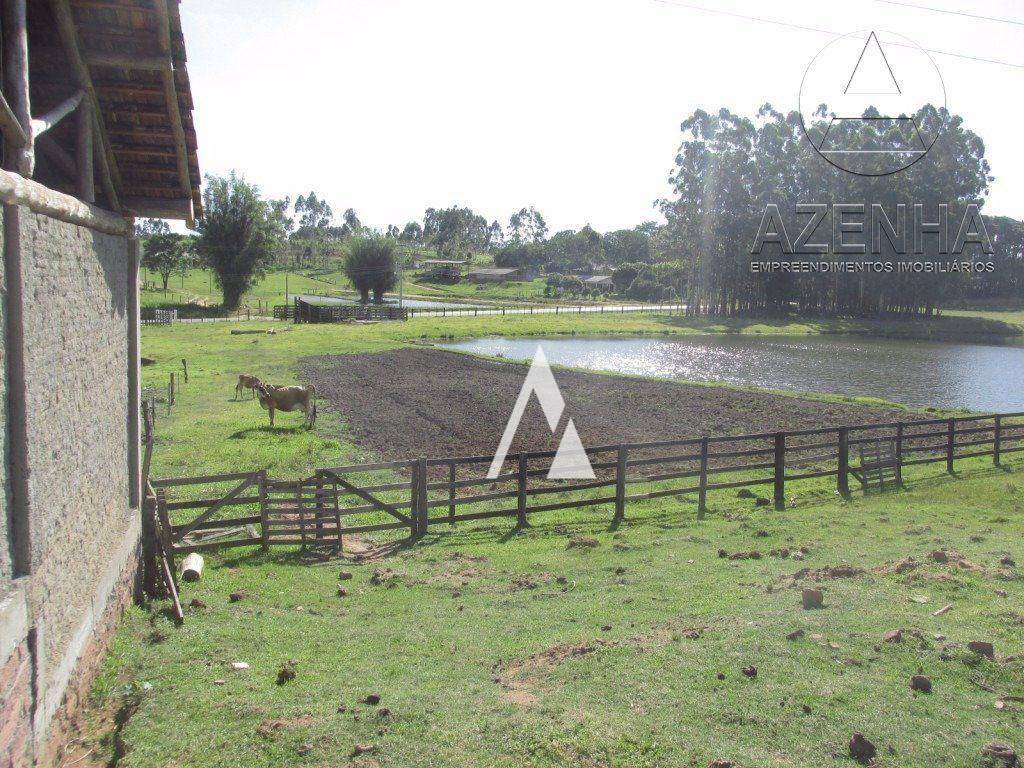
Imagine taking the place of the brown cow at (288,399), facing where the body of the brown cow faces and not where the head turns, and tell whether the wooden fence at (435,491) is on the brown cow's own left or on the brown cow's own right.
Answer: on the brown cow's own left

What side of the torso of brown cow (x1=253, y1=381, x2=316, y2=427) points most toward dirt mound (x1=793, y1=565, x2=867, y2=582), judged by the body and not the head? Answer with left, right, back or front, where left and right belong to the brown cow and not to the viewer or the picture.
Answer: left

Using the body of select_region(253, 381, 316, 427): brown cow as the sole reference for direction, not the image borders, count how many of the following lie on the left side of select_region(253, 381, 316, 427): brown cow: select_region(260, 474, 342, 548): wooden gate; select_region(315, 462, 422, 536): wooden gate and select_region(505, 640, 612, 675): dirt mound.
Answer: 3

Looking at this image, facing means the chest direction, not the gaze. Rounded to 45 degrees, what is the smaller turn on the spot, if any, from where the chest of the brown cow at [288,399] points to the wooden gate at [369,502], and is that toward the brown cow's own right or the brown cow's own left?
approximately 90° to the brown cow's own left

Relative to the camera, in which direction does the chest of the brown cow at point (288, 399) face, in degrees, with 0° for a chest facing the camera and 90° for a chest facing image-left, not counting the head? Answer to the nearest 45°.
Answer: approximately 90°

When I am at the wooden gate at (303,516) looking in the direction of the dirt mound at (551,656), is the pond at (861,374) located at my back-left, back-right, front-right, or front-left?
back-left

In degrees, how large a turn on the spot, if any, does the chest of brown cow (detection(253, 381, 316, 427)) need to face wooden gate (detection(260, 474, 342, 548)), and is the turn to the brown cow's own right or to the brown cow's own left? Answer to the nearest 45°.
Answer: approximately 90° to the brown cow's own left

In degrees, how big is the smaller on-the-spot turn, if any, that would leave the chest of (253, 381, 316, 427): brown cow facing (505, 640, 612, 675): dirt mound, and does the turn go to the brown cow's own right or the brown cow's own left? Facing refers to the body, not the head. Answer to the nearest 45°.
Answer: approximately 90° to the brown cow's own left
